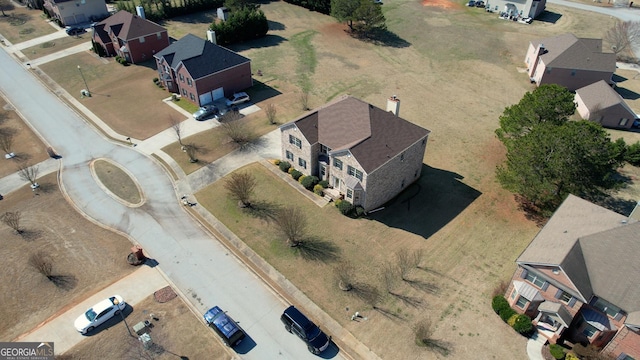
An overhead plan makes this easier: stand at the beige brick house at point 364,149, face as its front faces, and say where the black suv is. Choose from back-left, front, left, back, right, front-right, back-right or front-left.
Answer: front-left

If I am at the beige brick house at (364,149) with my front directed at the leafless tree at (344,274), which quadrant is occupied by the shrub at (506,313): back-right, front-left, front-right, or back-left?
front-left

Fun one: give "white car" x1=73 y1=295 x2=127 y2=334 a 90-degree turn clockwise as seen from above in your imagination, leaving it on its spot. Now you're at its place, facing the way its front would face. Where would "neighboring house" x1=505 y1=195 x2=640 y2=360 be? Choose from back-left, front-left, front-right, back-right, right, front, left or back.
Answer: back

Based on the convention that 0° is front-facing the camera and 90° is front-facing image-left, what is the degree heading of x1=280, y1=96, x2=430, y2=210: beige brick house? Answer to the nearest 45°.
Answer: approximately 45°

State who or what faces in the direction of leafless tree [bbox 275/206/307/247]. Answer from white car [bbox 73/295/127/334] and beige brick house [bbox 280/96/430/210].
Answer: the beige brick house

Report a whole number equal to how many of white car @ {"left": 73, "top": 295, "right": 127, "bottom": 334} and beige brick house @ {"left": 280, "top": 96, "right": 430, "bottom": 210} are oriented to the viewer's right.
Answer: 0

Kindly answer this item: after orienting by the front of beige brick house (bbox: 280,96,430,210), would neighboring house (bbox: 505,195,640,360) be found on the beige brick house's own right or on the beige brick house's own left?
on the beige brick house's own left

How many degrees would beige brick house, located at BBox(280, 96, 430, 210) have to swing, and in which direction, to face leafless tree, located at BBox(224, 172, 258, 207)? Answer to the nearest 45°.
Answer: approximately 45° to its right

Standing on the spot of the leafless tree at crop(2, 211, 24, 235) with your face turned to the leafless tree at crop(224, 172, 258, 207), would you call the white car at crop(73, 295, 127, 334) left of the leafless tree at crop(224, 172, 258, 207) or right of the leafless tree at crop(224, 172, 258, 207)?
right

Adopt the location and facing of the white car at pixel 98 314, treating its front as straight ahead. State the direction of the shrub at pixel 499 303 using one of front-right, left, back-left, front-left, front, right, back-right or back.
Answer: left

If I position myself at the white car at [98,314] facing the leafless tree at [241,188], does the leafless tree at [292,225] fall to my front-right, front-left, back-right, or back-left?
front-right

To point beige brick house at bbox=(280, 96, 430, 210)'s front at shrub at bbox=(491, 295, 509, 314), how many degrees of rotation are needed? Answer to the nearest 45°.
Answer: approximately 90° to its left

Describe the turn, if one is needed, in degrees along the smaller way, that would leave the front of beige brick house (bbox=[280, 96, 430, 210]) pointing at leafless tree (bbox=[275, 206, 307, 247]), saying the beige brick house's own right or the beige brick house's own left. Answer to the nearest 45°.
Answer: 0° — it already faces it

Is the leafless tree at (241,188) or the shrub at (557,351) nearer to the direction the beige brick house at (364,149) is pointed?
the leafless tree

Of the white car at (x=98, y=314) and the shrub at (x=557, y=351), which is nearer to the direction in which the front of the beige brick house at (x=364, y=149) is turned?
the white car
